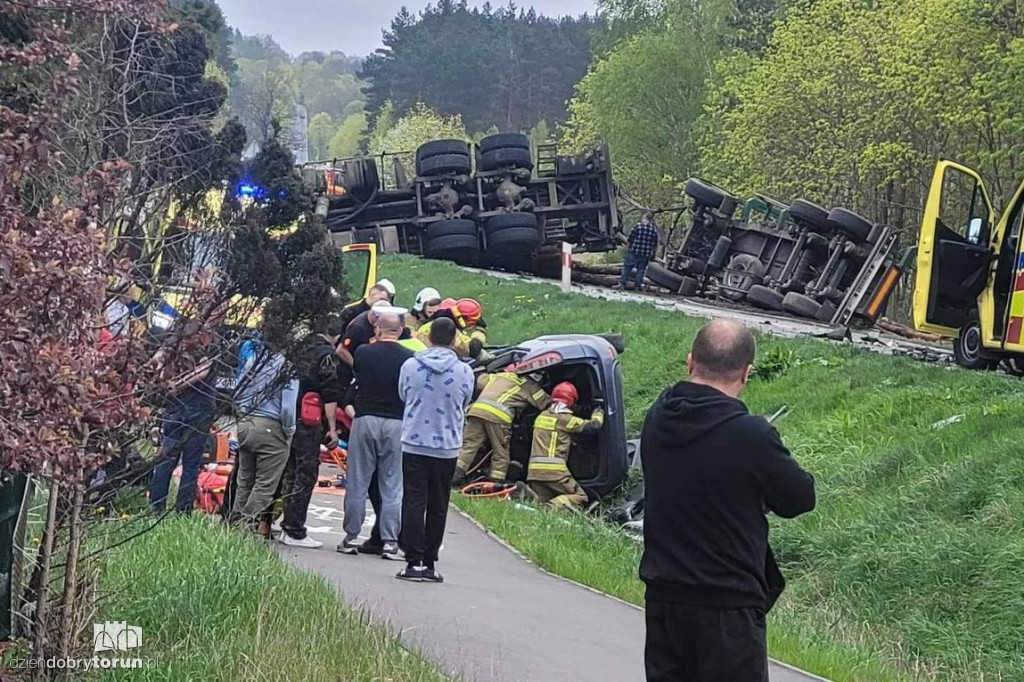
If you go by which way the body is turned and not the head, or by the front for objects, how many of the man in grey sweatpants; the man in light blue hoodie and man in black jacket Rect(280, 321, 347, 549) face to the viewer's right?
1

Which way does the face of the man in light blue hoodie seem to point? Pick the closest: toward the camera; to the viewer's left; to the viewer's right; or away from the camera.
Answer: away from the camera

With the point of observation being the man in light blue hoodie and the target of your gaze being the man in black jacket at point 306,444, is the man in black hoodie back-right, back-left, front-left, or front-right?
back-left

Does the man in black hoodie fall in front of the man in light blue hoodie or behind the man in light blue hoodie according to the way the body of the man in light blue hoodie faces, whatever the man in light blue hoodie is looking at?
behind

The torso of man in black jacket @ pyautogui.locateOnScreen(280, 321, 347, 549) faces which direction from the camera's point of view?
to the viewer's right

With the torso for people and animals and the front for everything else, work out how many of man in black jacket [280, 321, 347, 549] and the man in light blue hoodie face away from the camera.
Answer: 1

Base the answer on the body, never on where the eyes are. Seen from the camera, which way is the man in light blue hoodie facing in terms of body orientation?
away from the camera

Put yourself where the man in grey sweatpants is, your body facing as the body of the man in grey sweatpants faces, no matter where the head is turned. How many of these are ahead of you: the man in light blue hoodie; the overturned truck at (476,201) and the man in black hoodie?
1

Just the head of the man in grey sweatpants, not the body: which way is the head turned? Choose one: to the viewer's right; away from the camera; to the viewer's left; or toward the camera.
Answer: away from the camera

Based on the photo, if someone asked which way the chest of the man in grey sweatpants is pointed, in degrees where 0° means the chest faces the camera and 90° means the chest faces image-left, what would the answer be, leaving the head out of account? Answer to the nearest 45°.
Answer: approximately 180°

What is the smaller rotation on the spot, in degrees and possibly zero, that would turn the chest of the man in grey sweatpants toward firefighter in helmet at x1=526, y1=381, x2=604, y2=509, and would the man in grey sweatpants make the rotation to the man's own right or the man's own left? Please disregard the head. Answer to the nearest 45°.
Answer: approximately 45° to the man's own right

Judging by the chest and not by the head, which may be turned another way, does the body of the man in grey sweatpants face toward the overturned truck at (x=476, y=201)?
yes
